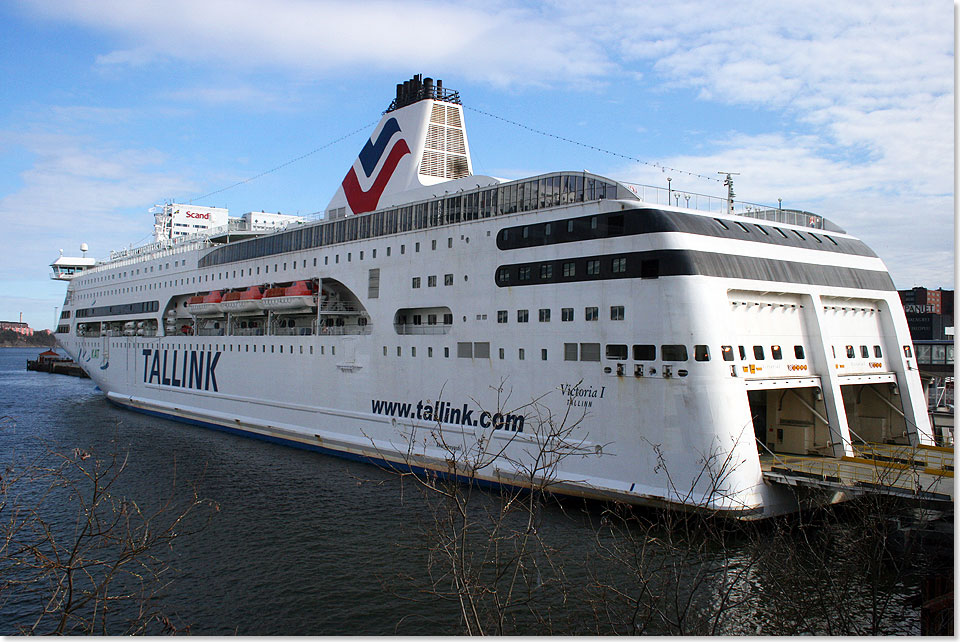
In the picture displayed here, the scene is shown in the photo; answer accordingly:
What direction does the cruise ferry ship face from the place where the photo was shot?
facing away from the viewer and to the left of the viewer
